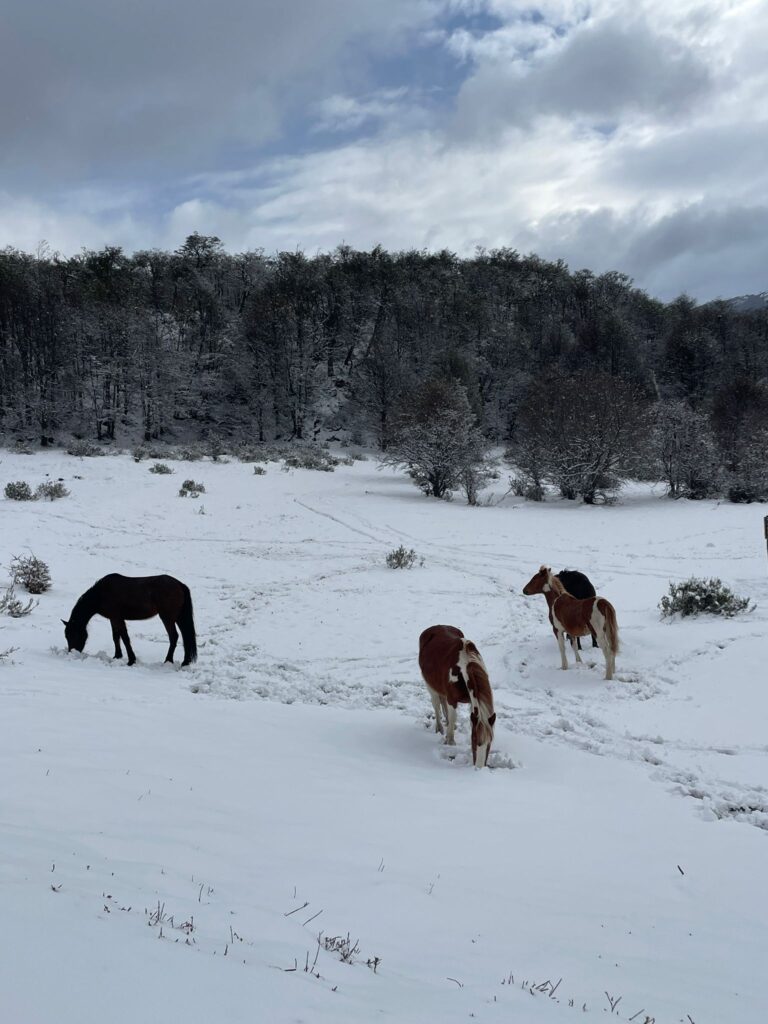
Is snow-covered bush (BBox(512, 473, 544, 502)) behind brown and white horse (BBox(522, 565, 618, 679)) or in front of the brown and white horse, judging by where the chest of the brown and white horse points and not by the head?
in front

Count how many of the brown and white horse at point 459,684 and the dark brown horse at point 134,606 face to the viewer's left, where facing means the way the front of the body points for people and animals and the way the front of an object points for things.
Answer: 1

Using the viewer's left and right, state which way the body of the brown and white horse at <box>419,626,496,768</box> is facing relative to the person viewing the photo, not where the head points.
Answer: facing the viewer and to the right of the viewer

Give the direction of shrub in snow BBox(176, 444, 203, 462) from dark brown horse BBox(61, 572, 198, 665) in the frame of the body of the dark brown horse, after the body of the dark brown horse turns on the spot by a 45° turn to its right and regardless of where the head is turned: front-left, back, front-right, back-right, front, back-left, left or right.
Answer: front-right

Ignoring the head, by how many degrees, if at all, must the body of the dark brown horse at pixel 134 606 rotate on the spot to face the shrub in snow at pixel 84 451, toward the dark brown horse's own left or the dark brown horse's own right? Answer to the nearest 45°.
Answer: approximately 90° to the dark brown horse's own right

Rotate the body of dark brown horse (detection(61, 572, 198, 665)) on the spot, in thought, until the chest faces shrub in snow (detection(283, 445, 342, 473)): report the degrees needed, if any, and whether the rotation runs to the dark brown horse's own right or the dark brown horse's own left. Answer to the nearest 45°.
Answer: approximately 90° to the dark brown horse's own right

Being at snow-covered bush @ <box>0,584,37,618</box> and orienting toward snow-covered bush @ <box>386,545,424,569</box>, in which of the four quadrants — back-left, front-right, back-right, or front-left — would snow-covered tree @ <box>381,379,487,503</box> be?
front-left

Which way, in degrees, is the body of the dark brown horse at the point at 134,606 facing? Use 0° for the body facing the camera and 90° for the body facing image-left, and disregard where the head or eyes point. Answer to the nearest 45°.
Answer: approximately 90°

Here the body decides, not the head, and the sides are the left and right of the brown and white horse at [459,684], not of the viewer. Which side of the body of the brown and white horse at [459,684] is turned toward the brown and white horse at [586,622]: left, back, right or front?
left

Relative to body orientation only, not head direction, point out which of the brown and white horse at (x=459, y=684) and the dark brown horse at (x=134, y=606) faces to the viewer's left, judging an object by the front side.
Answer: the dark brown horse

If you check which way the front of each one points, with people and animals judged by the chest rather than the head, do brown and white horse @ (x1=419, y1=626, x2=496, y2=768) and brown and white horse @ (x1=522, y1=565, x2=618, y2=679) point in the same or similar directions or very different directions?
very different directions
